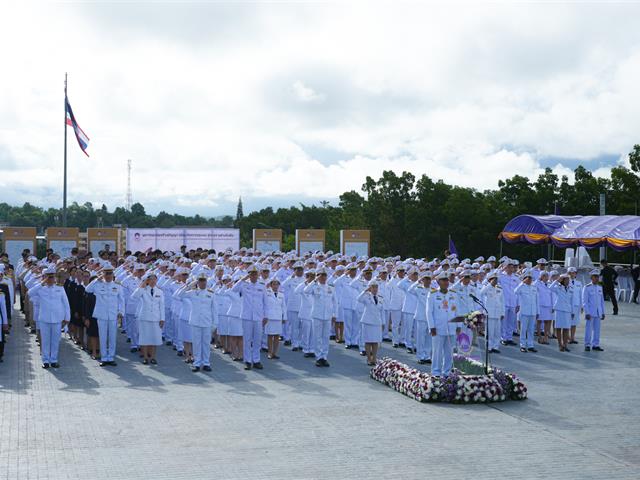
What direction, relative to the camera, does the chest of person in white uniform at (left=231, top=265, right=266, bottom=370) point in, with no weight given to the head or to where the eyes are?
toward the camera

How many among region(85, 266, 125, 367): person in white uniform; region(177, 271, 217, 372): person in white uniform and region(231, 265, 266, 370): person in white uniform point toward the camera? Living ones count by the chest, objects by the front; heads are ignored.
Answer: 3

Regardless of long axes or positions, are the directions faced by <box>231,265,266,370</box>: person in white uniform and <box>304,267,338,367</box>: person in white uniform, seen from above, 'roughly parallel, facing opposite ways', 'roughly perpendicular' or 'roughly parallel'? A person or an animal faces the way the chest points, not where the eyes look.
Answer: roughly parallel

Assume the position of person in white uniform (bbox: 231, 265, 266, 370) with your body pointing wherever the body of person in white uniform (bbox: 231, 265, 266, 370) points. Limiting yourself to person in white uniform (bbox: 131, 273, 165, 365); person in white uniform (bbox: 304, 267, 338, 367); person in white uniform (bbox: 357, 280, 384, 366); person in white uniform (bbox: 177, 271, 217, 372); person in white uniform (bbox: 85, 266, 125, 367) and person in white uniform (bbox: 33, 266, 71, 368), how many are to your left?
2

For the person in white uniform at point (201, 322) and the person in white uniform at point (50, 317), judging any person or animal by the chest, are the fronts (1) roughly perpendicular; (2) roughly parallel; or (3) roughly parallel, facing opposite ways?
roughly parallel

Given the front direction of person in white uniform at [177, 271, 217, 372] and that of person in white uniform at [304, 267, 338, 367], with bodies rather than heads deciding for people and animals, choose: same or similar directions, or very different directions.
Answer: same or similar directions

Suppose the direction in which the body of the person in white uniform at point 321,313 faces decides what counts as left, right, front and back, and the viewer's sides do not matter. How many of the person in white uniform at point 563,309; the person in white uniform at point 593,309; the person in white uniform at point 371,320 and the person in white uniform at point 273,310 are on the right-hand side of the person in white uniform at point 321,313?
1

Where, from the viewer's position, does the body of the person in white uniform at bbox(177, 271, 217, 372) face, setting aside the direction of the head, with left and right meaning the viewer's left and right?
facing the viewer

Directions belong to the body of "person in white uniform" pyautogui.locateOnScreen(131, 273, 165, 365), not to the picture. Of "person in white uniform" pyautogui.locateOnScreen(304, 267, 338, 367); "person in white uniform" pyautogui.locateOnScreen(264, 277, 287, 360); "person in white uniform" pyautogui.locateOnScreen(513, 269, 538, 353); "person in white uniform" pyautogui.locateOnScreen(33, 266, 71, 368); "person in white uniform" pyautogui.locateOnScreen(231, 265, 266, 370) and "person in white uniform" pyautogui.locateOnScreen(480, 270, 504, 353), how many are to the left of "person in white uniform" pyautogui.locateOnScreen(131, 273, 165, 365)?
5

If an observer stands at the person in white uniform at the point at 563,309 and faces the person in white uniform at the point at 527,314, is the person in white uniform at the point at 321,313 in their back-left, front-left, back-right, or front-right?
front-left
